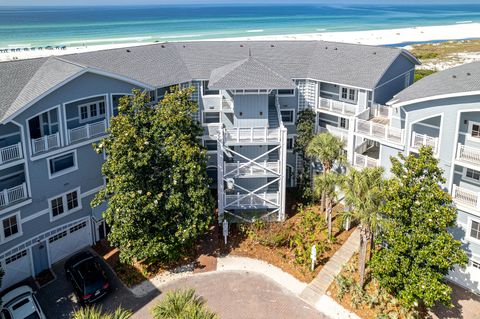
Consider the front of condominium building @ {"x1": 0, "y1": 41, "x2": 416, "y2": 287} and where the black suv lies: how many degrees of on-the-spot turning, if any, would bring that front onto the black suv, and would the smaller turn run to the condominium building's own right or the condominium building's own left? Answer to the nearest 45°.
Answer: approximately 45° to the condominium building's own right

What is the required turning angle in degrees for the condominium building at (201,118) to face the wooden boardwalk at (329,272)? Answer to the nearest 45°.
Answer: approximately 45° to its left

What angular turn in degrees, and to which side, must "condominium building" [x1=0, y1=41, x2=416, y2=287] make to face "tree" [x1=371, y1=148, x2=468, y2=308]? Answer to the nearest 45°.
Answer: approximately 45° to its left

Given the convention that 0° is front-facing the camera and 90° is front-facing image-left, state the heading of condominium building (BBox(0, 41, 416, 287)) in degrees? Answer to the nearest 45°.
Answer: approximately 0°

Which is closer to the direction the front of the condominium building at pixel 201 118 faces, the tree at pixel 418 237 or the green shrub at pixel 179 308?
the green shrub

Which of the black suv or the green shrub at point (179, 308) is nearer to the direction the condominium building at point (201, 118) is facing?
the green shrub

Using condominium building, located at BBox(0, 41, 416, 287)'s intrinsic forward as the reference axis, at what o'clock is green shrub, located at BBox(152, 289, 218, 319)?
The green shrub is roughly at 12 o'clock from the condominium building.
